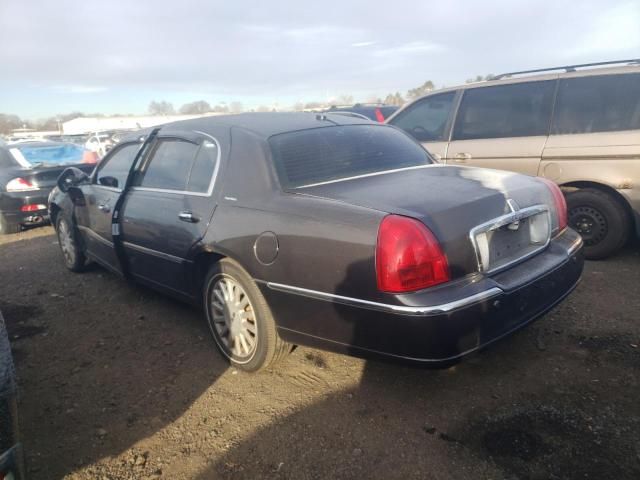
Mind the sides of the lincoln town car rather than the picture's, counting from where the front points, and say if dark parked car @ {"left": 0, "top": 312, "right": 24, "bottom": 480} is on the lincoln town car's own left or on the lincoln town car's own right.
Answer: on the lincoln town car's own left

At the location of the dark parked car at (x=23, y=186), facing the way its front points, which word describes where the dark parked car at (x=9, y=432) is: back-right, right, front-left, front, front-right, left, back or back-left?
back-left

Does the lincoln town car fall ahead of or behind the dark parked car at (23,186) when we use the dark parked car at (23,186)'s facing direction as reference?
behind

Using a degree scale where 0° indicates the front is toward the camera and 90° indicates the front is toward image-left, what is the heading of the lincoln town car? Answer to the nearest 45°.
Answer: approximately 135°

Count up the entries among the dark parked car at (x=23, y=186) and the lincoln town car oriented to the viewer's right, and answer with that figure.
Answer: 0

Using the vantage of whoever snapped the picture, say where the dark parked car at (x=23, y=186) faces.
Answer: facing away from the viewer and to the left of the viewer

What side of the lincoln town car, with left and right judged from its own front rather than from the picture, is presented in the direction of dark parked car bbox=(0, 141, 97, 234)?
front
